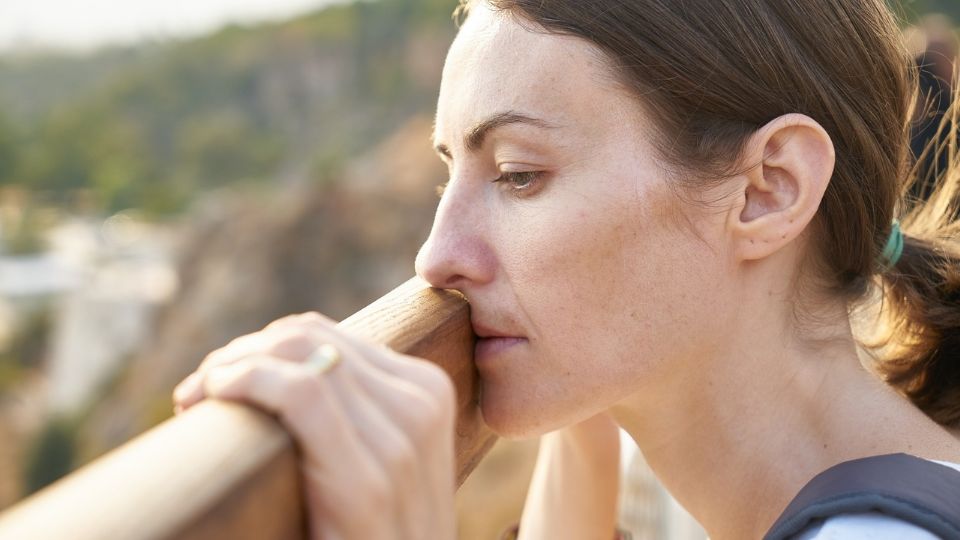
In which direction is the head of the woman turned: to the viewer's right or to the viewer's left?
to the viewer's left

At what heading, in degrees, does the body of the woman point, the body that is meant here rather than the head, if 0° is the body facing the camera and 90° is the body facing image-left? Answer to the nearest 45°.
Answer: approximately 90°
